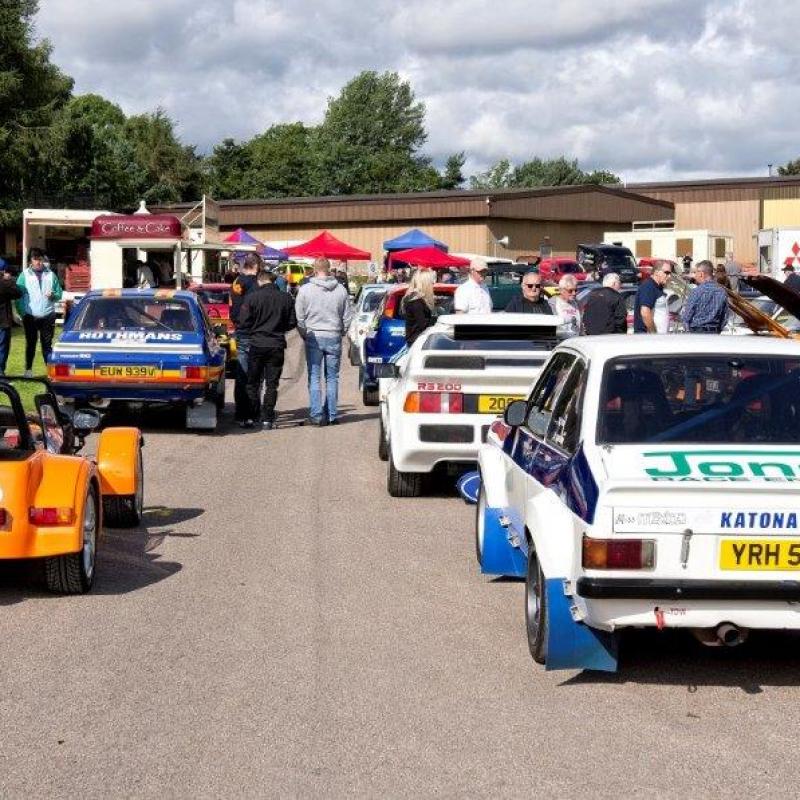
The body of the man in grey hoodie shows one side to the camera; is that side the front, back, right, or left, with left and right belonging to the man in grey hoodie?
back

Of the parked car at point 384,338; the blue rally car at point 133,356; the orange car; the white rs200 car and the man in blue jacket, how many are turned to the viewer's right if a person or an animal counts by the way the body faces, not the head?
0

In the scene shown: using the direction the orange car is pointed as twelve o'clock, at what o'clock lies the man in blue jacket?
The man in blue jacket is roughly at 12 o'clock from the orange car.

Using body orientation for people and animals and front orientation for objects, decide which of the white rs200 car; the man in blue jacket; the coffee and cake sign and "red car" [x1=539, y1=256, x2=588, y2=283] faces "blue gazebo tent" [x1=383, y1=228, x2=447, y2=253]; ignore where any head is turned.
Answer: the white rs200 car

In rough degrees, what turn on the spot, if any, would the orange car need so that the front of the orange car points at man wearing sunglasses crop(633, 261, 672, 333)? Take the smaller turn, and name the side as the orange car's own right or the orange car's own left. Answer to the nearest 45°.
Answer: approximately 45° to the orange car's own right

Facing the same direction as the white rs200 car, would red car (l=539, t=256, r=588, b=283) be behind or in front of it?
in front

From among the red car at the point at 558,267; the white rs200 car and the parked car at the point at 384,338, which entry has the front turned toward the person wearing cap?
the white rs200 car

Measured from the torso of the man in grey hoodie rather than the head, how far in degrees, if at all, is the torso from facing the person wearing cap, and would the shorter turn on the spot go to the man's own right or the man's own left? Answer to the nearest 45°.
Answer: approximately 90° to the man's own right

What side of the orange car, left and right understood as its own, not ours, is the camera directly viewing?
back

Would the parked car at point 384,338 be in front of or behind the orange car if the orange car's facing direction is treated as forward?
in front

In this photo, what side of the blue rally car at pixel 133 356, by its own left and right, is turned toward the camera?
back

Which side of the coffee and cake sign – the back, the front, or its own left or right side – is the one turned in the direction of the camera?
front

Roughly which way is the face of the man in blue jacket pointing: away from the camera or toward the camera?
toward the camera

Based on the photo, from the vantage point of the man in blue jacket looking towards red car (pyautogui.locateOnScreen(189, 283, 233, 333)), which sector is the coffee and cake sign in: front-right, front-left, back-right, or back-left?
front-left

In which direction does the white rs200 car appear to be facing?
away from the camera

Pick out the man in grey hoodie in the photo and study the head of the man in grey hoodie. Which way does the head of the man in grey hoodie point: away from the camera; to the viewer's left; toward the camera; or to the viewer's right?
away from the camera

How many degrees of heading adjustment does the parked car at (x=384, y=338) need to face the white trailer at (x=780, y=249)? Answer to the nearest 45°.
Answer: approximately 45° to its right
